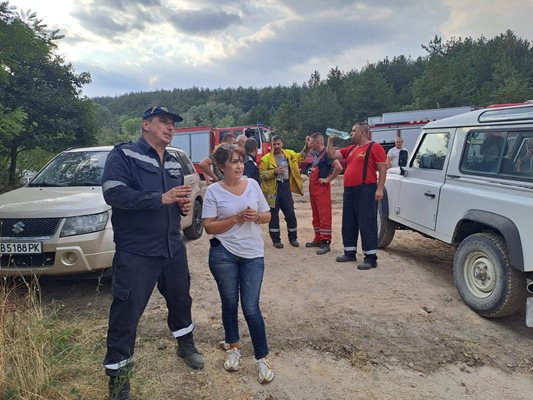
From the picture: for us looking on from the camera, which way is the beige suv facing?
facing the viewer and to the left of the viewer

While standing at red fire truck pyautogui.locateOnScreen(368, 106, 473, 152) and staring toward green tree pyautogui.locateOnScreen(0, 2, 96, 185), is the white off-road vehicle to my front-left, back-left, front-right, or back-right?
front-left

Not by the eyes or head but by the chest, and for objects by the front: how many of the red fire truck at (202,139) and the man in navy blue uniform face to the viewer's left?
0

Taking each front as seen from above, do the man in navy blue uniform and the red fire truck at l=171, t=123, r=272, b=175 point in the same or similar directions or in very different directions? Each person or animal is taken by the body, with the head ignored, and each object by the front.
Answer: same or similar directions

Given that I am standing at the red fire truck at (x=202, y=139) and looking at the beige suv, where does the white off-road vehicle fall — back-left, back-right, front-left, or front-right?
front-left

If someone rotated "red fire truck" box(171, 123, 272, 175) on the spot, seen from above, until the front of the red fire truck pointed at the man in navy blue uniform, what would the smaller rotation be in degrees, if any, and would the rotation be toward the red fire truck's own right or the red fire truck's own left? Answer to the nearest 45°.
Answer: approximately 45° to the red fire truck's own right

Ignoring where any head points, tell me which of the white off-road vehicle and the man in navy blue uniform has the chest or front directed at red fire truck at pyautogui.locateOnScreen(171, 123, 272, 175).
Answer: the white off-road vehicle

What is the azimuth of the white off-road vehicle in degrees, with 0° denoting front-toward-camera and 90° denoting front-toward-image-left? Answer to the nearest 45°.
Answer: approximately 135°

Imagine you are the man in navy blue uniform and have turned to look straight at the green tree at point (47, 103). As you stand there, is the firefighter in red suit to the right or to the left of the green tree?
right

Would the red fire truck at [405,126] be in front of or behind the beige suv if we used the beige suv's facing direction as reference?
behind

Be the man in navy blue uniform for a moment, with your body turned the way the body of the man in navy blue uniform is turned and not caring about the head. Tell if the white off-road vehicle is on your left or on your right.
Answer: on your left

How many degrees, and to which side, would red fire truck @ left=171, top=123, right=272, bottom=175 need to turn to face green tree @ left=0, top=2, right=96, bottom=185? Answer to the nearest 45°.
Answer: approximately 90° to its right

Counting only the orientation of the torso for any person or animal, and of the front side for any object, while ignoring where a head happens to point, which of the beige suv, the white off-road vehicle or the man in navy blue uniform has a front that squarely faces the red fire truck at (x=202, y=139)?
the white off-road vehicle

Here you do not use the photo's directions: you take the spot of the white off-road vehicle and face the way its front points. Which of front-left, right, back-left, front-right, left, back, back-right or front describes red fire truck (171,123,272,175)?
front

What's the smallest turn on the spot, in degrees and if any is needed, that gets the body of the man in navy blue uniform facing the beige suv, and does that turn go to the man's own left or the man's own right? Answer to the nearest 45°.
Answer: approximately 180°

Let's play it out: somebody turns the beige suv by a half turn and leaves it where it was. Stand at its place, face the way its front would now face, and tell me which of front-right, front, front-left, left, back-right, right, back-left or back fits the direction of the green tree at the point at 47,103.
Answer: front-left

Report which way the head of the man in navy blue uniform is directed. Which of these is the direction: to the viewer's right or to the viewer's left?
to the viewer's right
